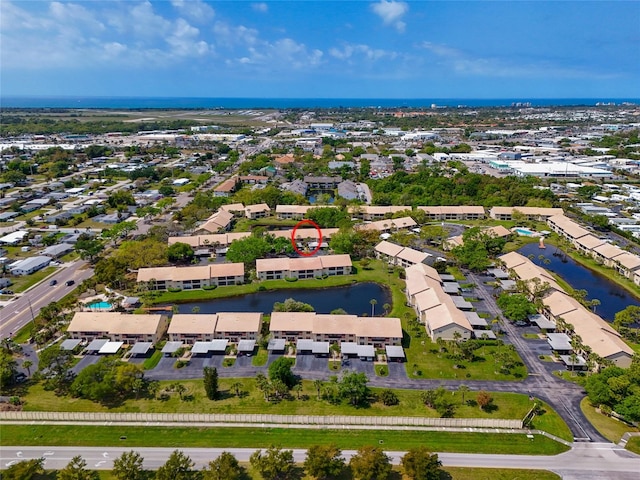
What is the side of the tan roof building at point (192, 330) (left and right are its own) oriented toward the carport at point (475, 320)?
left

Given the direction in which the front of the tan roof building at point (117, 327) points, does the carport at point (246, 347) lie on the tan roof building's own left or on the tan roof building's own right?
on the tan roof building's own left

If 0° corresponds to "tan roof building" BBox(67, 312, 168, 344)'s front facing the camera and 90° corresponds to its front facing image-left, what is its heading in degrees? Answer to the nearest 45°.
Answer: approximately 0°

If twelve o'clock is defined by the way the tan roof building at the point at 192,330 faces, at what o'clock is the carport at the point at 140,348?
The carport is roughly at 3 o'clock from the tan roof building.

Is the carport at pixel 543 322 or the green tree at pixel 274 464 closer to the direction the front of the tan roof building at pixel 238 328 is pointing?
the green tree

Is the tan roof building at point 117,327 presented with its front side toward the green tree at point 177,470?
yes

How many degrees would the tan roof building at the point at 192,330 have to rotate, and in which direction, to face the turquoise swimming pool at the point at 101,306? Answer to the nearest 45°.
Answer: approximately 135° to its right

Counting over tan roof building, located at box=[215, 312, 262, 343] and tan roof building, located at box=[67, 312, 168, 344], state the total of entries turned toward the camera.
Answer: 2

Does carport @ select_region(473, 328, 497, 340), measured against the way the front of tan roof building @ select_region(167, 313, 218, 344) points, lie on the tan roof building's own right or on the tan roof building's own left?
on the tan roof building's own left

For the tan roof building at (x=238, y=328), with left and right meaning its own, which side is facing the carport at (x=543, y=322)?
left
